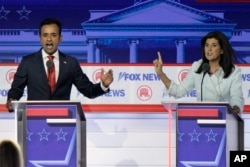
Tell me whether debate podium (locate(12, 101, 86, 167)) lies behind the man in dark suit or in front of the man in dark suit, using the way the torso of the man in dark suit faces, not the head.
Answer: in front

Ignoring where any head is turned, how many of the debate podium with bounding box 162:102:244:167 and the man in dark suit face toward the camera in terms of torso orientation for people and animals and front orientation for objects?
2

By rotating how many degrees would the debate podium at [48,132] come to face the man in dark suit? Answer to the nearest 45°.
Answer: approximately 180°

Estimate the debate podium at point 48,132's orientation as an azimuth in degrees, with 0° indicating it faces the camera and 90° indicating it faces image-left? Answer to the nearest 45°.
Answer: approximately 0°

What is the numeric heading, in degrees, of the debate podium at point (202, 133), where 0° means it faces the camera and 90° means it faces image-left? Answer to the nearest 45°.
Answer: approximately 0°

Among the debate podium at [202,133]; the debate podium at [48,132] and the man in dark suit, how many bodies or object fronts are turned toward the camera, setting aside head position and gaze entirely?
3

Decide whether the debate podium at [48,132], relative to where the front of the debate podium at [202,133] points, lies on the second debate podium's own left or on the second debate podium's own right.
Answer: on the second debate podium's own right

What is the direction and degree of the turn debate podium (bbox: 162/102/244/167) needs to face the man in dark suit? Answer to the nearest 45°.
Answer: approximately 90° to its right
